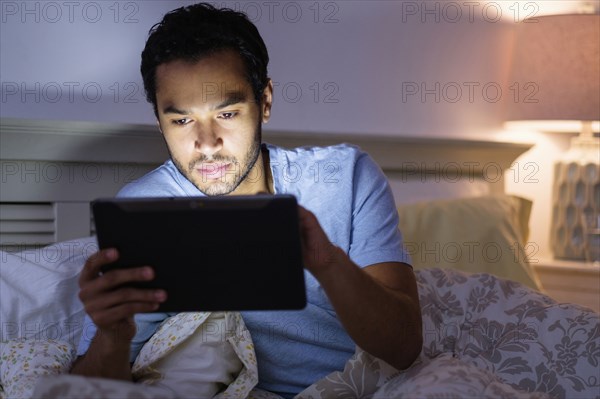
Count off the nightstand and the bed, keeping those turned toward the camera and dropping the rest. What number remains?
2

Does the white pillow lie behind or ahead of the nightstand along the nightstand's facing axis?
ahead

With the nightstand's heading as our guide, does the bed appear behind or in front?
in front

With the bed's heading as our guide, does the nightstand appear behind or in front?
behind

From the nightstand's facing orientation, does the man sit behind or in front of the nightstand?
in front

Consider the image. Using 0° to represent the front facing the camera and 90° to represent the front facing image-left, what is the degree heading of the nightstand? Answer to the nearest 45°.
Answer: approximately 0°
